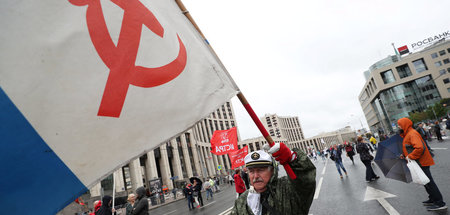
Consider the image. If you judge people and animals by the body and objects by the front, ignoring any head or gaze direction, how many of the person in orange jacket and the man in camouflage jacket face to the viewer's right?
0

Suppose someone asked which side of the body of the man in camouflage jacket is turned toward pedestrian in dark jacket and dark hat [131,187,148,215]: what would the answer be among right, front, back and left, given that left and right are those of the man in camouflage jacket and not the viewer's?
right

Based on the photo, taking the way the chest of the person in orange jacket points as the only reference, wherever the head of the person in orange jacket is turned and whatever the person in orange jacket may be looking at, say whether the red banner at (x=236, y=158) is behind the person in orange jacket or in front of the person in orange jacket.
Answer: in front

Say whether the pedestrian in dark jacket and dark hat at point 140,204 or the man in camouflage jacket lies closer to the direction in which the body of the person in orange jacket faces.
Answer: the pedestrian in dark jacket and dark hat

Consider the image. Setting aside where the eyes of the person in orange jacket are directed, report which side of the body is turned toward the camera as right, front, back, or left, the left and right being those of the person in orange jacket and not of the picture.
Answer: left

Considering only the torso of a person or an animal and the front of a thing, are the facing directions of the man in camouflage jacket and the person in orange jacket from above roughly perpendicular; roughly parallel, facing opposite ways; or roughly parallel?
roughly perpendicular

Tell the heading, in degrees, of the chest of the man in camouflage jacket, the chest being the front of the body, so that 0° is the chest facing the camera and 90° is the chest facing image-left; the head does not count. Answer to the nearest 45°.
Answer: approximately 45°
